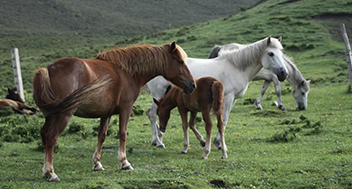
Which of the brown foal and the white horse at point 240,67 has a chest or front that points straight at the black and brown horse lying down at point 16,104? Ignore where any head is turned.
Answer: the brown foal

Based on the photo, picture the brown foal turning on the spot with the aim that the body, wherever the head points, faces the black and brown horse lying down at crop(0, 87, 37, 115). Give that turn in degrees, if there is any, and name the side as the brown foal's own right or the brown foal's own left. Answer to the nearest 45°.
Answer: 0° — it already faces it

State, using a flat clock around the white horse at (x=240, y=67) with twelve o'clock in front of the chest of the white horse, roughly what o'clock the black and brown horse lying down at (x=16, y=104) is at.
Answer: The black and brown horse lying down is roughly at 7 o'clock from the white horse.

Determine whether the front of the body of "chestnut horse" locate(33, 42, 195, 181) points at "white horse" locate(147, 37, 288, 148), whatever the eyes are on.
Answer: yes

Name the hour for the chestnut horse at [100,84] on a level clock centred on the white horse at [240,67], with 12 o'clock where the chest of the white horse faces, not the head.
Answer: The chestnut horse is roughly at 4 o'clock from the white horse.

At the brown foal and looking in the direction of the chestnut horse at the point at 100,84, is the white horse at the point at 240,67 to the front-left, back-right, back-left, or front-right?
back-right

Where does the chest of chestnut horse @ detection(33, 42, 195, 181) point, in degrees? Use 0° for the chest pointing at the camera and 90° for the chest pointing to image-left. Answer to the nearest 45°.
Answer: approximately 225°

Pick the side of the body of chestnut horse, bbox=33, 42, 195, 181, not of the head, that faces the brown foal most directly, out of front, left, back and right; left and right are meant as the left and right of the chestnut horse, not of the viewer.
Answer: front

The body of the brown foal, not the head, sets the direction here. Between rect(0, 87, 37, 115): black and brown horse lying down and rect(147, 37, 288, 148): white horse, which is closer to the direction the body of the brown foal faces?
the black and brown horse lying down

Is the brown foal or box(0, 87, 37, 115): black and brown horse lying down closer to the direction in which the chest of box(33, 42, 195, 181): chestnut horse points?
the brown foal

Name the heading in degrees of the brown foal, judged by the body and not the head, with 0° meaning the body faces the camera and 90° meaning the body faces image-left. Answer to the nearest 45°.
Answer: approximately 135°

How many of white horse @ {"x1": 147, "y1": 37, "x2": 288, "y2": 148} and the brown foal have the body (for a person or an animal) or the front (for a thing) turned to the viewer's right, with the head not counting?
1

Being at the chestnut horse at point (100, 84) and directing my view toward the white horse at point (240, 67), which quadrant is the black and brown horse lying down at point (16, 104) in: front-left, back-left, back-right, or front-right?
front-left

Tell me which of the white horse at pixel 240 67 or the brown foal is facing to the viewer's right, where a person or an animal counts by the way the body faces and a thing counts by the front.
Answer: the white horse

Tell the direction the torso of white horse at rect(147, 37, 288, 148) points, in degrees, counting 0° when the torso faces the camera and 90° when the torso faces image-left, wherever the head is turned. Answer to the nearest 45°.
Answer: approximately 270°
